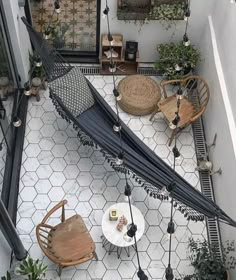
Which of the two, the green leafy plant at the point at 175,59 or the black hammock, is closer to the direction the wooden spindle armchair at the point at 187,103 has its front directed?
the black hammock

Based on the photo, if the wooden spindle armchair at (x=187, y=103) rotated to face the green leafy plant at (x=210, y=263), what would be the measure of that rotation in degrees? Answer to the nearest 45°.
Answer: approximately 45° to its left

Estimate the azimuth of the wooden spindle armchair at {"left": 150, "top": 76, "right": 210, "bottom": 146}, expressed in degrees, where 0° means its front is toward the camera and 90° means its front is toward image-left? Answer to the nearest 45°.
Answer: approximately 45°

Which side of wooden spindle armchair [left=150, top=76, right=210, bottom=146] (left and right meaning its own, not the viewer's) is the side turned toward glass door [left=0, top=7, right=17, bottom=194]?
front

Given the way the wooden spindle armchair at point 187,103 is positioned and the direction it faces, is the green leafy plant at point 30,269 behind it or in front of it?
in front

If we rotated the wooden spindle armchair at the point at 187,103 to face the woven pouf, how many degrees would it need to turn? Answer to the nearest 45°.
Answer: approximately 45° to its right

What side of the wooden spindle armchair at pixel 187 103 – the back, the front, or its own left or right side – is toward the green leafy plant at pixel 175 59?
right
